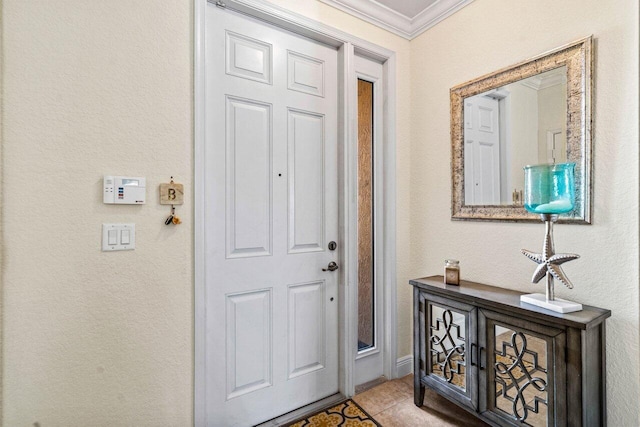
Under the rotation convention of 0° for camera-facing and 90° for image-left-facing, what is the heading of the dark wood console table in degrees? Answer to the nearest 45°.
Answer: approximately 45°

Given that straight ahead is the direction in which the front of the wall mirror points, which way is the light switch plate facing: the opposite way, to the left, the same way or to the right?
to the left

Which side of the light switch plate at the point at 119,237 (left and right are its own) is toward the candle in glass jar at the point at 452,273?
left

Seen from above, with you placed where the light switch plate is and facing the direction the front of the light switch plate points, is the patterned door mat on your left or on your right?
on your left

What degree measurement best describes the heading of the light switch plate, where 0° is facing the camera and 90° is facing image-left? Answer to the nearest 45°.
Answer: approximately 0°

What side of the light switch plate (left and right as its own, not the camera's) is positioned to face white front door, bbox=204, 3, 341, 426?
left

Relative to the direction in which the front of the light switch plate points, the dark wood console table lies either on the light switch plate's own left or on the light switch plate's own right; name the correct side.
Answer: on the light switch plate's own left

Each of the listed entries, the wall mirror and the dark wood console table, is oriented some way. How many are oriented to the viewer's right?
0

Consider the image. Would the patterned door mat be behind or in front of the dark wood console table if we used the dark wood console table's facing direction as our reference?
in front

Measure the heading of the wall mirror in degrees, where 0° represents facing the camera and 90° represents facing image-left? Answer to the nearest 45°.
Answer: approximately 45°
